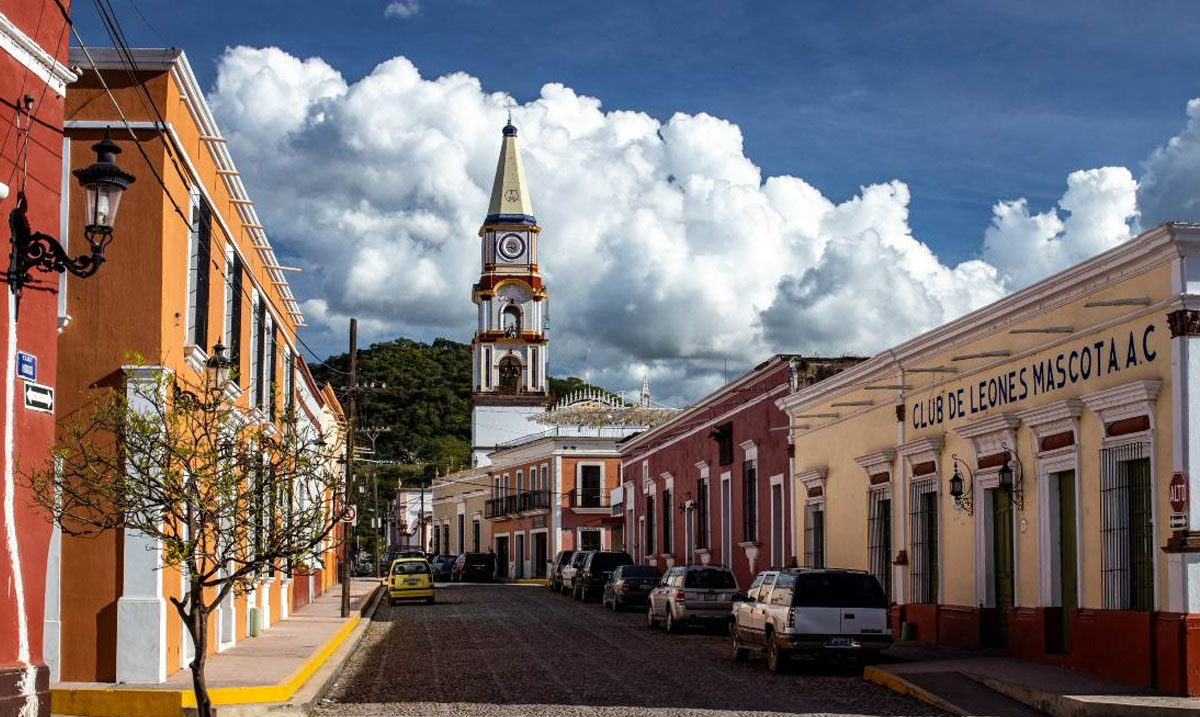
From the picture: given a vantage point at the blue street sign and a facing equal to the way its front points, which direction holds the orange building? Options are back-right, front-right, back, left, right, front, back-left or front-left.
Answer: back-left

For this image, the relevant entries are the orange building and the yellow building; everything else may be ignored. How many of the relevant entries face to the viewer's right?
1

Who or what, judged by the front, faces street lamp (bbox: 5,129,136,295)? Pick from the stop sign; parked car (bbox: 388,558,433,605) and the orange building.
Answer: the stop sign

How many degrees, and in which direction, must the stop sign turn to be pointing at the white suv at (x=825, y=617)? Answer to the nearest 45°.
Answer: approximately 90° to its right

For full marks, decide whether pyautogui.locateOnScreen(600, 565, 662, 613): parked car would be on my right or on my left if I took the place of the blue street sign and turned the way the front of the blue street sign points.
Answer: on my left

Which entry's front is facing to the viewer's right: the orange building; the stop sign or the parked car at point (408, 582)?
the orange building

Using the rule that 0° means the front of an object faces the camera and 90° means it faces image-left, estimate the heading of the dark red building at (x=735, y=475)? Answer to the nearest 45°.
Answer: approximately 45°

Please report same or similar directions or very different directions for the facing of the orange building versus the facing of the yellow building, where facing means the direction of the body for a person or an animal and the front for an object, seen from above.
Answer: very different directions

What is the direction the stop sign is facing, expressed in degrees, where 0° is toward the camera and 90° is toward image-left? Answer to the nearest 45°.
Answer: approximately 45°

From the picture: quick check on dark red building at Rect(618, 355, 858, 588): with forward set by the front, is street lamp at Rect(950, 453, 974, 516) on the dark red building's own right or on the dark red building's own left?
on the dark red building's own left

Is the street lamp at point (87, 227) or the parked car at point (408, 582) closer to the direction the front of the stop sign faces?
the street lamp

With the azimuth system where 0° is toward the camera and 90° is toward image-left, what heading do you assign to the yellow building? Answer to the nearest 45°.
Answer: approximately 45°
